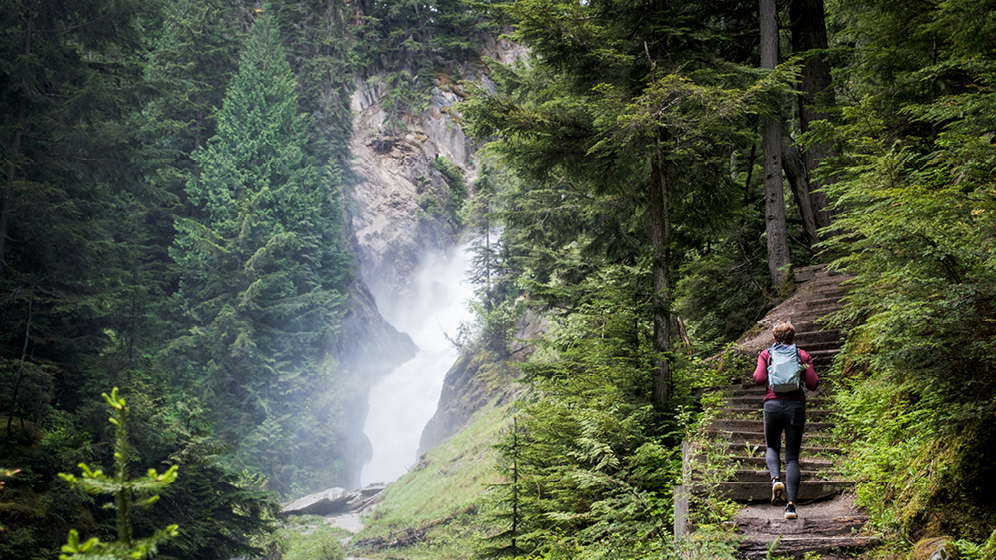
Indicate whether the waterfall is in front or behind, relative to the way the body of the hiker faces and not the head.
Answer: in front

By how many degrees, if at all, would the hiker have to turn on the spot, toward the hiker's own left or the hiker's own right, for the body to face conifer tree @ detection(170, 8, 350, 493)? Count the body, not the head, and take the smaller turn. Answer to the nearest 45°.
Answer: approximately 45° to the hiker's own left

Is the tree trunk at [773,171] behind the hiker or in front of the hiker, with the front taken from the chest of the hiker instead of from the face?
in front

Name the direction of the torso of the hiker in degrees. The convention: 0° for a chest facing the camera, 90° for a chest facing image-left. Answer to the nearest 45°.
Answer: approximately 180°
